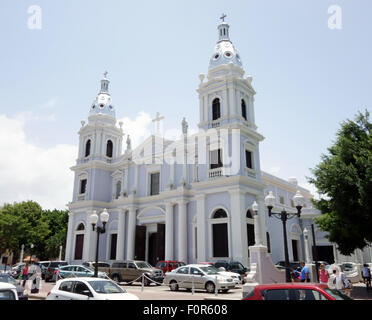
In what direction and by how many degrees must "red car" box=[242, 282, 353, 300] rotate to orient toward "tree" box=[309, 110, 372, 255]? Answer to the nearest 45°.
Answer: approximately 90° to its left

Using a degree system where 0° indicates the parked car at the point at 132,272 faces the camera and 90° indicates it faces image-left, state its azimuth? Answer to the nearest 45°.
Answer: approximately 315°

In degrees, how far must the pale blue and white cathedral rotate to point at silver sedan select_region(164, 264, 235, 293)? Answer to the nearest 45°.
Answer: approximately 45° to its left

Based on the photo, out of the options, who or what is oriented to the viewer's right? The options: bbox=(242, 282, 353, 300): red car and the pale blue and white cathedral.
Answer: the red car

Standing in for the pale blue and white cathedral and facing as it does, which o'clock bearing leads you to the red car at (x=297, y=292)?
The red car is roughly at 10 o'clock from the pale blue and white cathedral.

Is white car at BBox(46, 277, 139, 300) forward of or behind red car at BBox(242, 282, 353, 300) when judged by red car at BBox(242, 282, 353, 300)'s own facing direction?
behind

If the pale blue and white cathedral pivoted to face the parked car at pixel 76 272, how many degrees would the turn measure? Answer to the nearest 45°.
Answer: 0° — it already faces it
